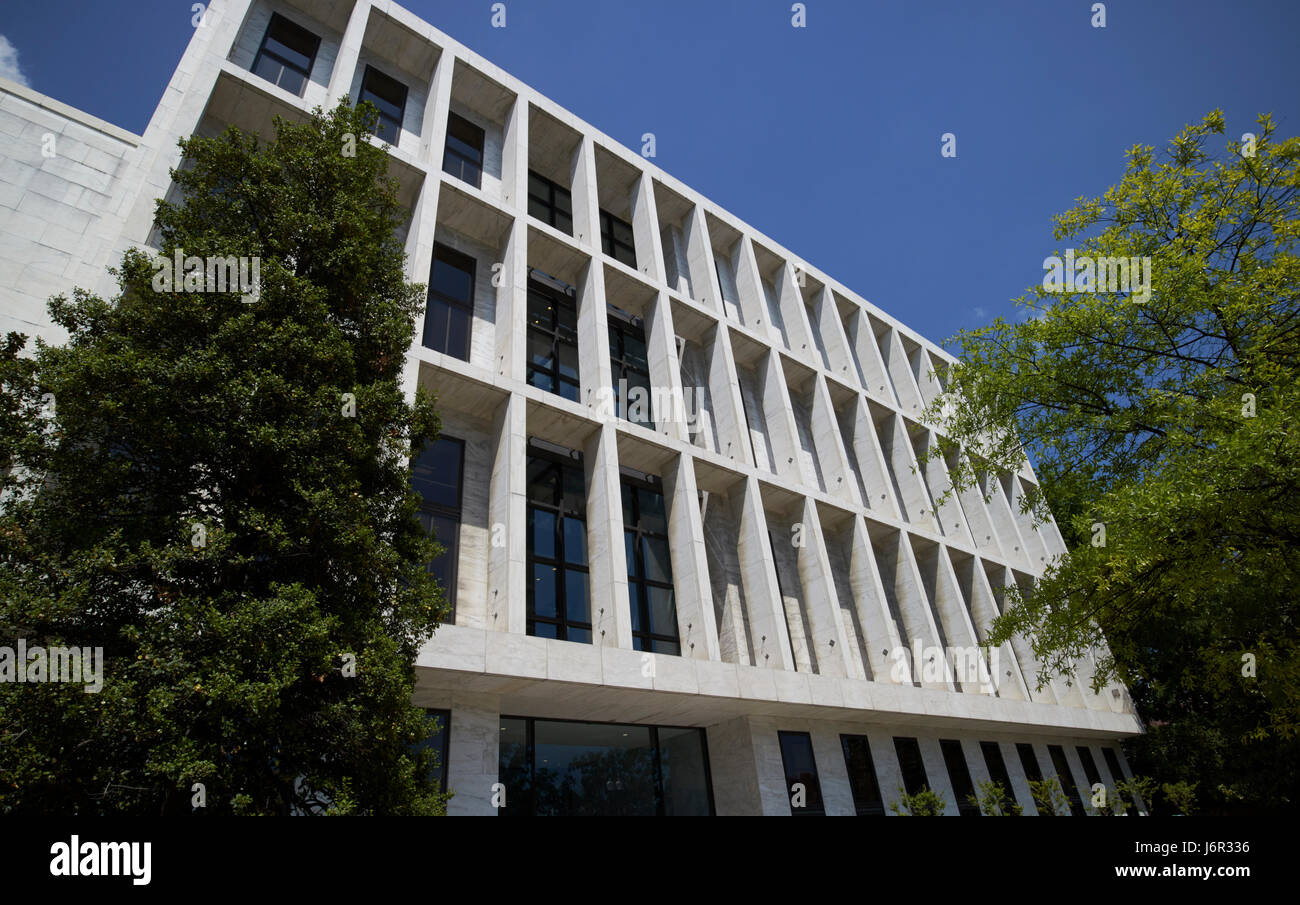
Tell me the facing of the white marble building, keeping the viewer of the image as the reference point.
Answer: facing the viewer and to the right of the viewer

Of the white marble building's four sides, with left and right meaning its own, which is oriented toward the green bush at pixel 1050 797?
left

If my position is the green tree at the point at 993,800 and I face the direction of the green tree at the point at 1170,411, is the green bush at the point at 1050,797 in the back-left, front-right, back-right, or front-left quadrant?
back-left

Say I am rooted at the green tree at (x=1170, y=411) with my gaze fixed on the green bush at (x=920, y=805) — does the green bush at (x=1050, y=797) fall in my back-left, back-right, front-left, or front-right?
front-right
